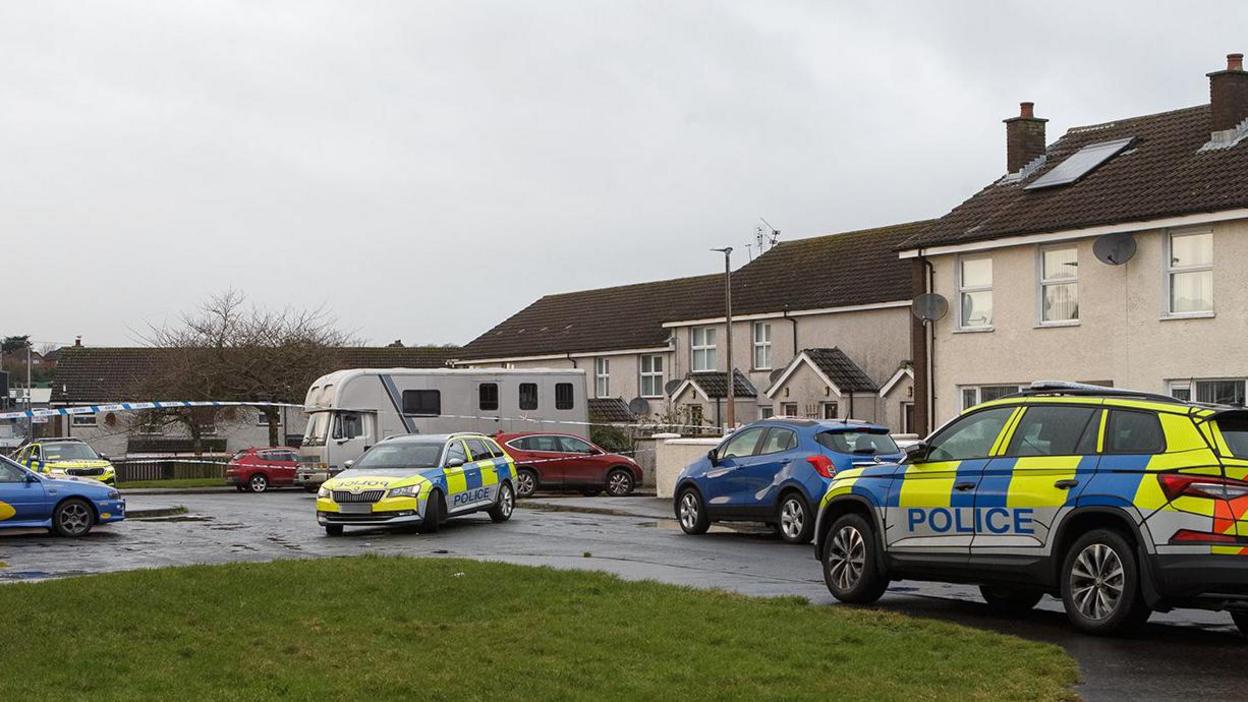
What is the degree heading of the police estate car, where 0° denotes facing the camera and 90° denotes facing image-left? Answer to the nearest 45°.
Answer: approximately 45°

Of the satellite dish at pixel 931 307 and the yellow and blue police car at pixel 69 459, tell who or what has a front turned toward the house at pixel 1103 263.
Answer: the yellow and blue police car

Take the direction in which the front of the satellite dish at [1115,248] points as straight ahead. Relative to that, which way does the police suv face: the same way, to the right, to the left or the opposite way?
to the right

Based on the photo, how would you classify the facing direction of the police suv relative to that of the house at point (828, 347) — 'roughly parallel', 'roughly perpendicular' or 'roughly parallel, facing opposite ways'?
roughly perpendicular

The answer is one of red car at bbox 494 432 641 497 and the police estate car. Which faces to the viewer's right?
the red car

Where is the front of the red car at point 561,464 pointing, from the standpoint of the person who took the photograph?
facing to the right of the viewer

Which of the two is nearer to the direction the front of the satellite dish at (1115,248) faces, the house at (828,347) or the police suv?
the police suv

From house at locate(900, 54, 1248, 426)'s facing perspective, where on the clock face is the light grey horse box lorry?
The light grey horse box lorry is roughly at 2 o'clock from the house.

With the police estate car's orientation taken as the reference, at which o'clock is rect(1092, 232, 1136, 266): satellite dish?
The satellite dish is roughly at 7 o'clock from the police estate car.

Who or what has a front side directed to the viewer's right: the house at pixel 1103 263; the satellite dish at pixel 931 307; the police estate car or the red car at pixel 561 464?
the red car
